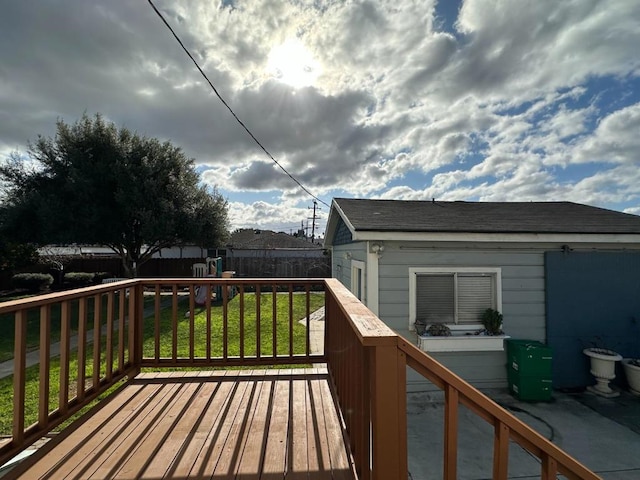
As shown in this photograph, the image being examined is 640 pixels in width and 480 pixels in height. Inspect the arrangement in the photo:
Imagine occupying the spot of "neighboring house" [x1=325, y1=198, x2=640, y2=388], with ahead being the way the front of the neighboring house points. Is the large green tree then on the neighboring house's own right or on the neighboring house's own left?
on the neighboring house's own right

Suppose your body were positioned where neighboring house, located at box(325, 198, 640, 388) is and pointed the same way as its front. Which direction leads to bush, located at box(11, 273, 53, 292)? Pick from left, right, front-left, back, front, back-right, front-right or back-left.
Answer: right

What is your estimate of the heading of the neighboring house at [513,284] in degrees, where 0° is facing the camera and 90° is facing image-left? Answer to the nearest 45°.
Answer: approximately 0°

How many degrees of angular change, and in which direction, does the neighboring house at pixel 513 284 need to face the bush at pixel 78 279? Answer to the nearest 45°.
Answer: approximately 90° to its right

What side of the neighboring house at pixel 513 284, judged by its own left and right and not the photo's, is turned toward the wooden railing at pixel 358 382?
front

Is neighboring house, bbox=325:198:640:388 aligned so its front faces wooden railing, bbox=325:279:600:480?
yes
